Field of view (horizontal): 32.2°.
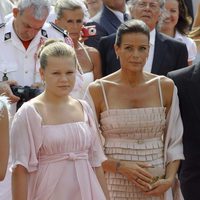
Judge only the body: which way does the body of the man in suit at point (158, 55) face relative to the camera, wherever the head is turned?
toward the camera

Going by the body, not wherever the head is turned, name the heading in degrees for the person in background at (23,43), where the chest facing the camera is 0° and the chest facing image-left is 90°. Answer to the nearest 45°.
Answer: approximately 0°

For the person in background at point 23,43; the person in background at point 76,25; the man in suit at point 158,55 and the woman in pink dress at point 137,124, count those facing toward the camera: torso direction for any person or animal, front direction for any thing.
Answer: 4

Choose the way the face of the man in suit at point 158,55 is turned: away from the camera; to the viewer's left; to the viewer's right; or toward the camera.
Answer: toward the camera

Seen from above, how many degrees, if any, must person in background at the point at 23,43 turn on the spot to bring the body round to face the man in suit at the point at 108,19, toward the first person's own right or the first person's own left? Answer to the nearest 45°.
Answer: approximately 135° to the first person's own left

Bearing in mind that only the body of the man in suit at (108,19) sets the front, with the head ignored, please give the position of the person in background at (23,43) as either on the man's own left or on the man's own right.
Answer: on the man's own right

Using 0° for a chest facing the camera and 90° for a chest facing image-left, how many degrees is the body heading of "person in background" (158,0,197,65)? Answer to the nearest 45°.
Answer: approximately 45°

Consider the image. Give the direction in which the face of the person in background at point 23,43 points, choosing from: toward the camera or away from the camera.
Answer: toward the camera

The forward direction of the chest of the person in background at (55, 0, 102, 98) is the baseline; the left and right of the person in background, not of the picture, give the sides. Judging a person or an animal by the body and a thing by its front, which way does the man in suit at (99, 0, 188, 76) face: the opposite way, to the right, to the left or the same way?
the same way

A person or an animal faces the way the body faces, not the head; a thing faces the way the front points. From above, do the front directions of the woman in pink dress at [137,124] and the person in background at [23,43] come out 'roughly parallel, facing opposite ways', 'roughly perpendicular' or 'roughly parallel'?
roughly parallel

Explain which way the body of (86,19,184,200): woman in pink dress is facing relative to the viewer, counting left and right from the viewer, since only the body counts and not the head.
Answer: facing the viewer

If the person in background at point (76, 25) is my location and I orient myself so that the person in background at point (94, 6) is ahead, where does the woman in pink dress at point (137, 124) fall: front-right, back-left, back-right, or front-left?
back-right

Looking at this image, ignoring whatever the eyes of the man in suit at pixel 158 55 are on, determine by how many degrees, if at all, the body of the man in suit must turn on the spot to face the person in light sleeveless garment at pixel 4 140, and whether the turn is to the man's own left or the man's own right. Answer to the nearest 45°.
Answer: approximately 45° to the man's own right

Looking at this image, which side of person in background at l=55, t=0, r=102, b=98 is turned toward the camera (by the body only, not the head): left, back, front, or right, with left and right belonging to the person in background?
front

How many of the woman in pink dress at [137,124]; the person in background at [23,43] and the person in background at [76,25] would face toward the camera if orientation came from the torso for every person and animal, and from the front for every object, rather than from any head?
3

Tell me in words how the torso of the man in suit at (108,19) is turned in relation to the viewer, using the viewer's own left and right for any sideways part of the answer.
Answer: facing the viewer and to the right of the viewer

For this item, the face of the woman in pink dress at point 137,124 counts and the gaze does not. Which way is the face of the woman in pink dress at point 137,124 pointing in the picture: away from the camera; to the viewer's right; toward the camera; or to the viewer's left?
toward the camera

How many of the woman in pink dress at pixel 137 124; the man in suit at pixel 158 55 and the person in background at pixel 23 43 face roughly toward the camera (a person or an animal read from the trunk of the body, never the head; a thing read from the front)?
3
